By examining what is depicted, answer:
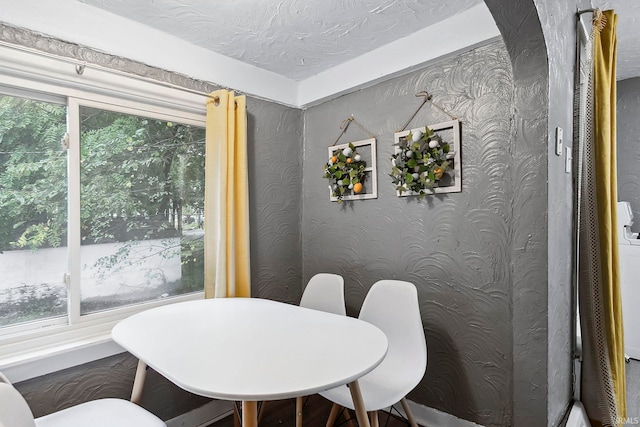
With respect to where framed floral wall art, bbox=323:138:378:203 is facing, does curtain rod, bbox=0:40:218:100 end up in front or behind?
in front

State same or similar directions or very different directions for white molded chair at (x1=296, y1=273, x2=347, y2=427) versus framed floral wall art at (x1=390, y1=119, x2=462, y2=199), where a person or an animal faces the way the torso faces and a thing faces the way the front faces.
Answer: same or similar directions

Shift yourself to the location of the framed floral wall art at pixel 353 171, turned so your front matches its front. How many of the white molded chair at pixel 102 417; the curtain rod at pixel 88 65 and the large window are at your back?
0

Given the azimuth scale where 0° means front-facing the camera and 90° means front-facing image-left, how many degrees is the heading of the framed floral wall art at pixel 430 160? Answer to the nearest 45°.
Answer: approximately 45°

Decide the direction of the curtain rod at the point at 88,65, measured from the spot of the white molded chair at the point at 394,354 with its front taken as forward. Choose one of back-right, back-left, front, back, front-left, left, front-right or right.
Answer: front-right

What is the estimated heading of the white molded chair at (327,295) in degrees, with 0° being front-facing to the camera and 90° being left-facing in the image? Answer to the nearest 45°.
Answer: approximately 45°

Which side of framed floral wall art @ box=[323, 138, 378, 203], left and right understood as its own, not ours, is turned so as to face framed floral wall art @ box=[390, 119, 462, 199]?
left

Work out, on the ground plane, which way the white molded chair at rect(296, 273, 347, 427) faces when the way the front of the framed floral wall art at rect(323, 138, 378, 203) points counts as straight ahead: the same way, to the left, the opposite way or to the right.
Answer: the same way

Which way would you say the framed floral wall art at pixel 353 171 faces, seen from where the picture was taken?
facing the viewer and to the left of the viewer

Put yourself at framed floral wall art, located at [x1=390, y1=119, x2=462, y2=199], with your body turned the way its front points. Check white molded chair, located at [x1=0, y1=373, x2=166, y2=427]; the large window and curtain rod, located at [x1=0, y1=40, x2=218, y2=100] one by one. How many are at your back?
0

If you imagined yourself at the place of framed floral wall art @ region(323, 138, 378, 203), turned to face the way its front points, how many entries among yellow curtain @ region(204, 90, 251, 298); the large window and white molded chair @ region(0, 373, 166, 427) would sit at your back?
0

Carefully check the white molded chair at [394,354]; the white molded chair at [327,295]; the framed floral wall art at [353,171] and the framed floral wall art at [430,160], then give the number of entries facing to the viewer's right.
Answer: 0
